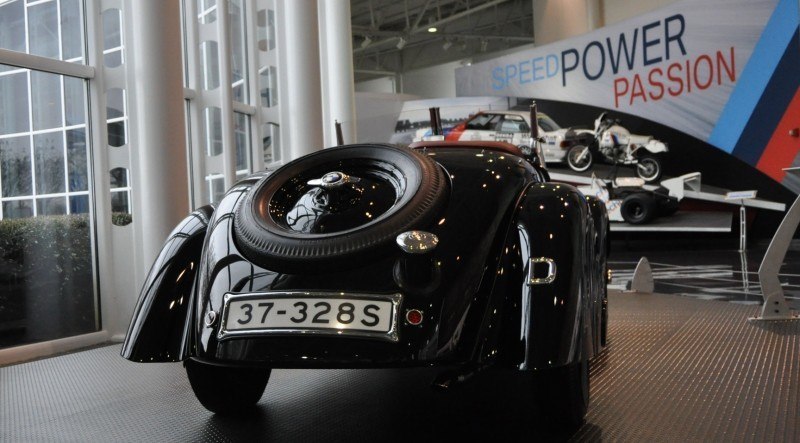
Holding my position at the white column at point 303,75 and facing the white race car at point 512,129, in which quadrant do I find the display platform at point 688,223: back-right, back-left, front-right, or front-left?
front-right

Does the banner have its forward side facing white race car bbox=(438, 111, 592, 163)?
no

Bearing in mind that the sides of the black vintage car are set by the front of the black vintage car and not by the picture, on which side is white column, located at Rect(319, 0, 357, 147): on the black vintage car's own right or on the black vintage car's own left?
on the black vintage car's own left

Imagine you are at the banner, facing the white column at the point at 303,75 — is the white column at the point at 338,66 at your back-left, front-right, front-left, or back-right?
front-right

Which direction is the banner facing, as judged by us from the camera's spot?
facing the viewer and to the left of the viewer

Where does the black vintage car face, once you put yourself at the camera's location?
facing away from the viewer and to the right of the viewer

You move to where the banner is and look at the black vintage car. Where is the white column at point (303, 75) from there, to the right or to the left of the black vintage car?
right

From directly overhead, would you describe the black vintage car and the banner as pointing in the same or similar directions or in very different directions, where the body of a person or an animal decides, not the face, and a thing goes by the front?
very different directions

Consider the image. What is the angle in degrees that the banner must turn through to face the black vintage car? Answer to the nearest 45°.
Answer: approximately 45° to its left

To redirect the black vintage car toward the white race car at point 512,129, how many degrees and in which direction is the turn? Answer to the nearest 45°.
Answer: approximately 45° to its left
